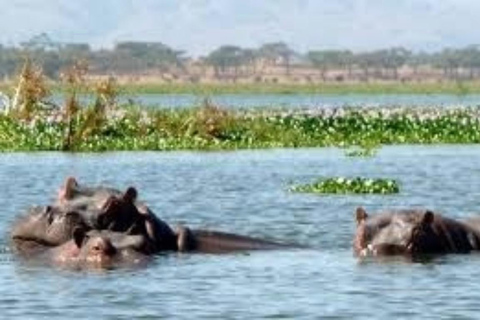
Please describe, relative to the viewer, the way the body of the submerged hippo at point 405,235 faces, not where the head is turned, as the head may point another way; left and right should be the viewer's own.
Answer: facing the viewer and to the left of the viewer

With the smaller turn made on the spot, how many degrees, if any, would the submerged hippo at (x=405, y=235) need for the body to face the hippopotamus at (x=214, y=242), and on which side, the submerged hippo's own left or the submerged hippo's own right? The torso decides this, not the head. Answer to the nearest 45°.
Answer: approximately 45° to the submerged hippo's own right

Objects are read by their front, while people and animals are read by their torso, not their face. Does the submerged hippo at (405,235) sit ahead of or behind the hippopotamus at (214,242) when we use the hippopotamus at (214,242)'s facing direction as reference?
behind

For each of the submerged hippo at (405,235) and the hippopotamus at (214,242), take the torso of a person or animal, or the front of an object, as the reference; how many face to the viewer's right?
0

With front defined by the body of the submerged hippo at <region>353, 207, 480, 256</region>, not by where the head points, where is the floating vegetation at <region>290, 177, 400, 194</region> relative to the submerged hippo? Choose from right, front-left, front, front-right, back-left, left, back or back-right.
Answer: back-right

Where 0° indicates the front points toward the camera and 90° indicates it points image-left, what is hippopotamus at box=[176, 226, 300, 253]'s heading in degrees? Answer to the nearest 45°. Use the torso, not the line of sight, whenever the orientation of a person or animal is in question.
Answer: approximately 90°

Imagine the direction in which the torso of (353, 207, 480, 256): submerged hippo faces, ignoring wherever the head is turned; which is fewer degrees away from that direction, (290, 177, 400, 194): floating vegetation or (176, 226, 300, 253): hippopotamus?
the hippopotamus
